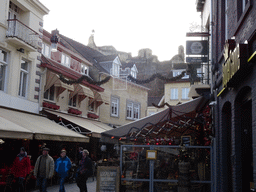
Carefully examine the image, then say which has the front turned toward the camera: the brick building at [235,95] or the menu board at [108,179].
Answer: the menu board

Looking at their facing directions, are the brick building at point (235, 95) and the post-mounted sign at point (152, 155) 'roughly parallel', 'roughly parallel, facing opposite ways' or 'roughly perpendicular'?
roughly perpendicular

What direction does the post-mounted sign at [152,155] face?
toward the camera

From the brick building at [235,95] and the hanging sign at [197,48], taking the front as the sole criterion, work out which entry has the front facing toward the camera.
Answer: the hanging sign

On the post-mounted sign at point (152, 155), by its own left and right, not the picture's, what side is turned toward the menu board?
right

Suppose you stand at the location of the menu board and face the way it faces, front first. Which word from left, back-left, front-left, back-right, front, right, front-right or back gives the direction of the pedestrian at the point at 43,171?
back-right

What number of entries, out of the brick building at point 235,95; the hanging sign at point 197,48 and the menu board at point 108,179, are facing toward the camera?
2

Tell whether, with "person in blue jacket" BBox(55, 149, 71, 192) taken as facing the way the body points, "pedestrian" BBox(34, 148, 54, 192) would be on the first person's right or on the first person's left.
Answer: on the first person's right

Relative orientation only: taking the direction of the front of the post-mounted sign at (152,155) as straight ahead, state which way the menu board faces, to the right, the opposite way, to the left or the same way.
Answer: the same way

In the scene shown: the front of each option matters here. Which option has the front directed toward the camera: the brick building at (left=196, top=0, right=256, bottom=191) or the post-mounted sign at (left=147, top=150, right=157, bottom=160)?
the post-mounted sign

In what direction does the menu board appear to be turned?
toward the camera

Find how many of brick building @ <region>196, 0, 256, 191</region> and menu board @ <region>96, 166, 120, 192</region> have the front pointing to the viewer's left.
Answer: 1

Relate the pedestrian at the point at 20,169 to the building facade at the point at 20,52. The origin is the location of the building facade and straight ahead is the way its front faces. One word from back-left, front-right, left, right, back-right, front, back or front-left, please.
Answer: front-right

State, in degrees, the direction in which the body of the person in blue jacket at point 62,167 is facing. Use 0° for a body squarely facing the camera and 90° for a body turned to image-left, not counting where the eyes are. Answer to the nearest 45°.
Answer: approximately 0°

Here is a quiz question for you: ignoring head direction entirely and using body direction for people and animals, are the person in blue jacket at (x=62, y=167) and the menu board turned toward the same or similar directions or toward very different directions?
same or similar directions
